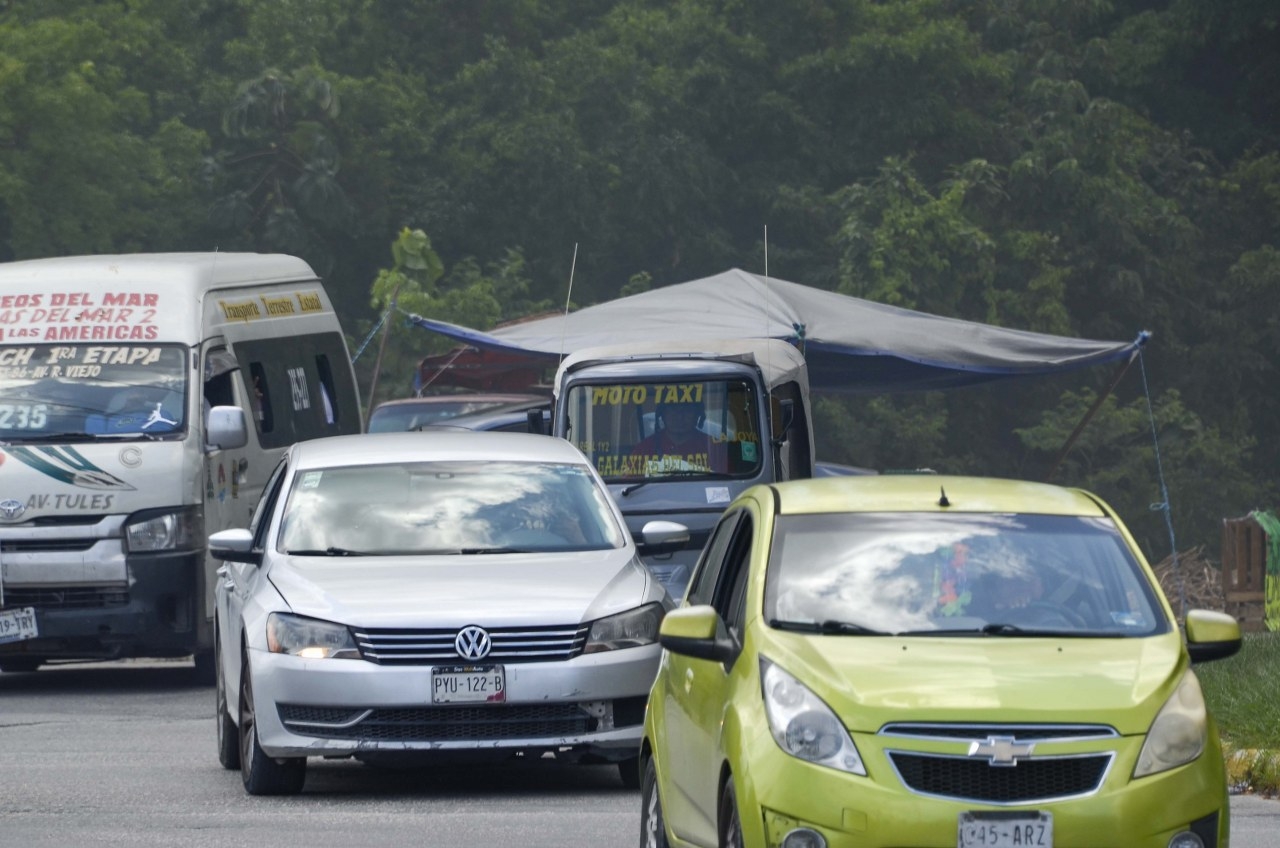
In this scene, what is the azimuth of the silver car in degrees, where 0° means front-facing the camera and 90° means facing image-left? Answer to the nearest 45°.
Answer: approximately 0°

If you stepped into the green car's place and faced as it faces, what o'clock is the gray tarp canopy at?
The gray tarp canopy is roughly at 6 o'clock from the green car.

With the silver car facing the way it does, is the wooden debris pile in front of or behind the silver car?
behind

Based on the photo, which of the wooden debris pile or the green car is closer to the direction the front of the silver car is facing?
the green car

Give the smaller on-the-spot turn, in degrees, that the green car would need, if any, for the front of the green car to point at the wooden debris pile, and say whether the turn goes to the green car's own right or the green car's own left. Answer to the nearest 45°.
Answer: approximately 180°

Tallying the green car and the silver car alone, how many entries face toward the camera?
2

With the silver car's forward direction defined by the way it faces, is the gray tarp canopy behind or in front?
behind

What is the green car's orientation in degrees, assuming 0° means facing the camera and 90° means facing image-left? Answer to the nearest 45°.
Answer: approximately 0°

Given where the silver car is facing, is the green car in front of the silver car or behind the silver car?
in front
